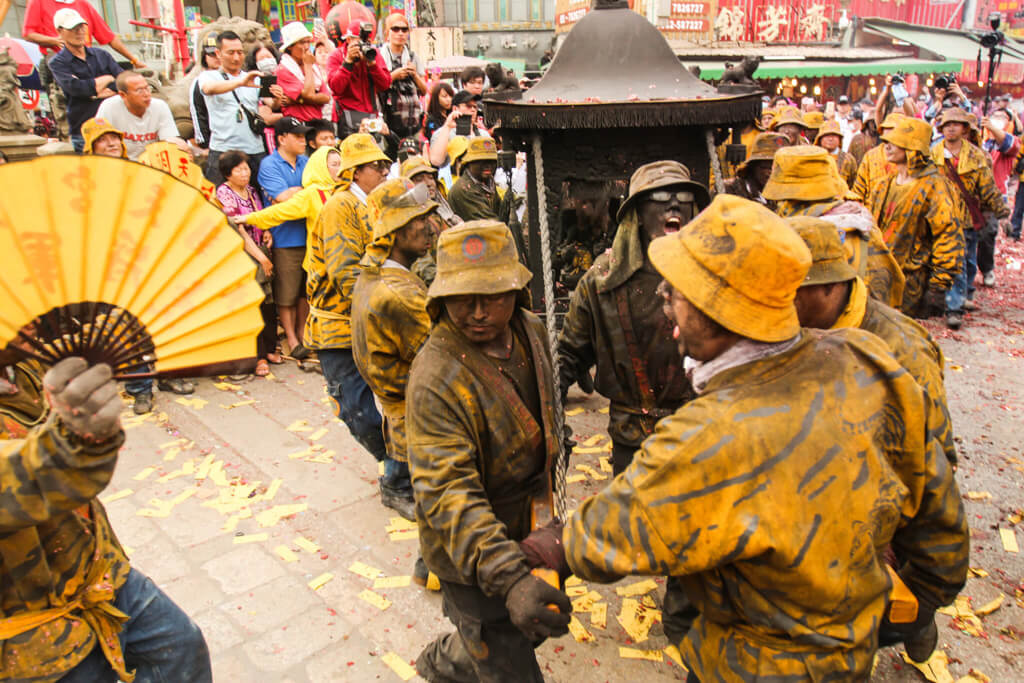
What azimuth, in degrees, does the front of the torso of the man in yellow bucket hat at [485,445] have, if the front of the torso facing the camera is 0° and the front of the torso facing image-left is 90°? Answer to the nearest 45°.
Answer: approximately 315°

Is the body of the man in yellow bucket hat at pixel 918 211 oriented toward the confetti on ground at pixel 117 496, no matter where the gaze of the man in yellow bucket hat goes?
yes

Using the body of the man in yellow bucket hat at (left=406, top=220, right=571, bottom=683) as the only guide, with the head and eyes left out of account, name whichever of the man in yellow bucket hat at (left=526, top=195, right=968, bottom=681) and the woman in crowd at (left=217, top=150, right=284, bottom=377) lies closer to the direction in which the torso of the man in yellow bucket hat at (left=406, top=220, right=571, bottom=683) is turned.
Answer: the man in yellow bucket hat

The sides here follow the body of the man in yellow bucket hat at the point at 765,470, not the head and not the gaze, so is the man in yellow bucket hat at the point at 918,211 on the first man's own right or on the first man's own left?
on the first man's own right

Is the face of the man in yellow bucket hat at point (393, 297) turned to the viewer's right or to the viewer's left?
to the viewer's right

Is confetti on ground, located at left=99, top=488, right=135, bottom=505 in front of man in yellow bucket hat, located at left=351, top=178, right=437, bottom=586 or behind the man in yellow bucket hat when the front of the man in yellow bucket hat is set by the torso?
behind

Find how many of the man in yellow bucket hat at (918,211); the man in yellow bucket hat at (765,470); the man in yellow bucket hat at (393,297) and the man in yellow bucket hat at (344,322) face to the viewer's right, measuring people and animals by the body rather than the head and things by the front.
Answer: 2

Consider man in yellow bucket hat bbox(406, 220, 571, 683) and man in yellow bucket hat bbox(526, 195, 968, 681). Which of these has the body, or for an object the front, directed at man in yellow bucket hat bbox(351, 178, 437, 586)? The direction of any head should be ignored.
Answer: man in yellow bucket hat bbox(526, 195, 968, 681)

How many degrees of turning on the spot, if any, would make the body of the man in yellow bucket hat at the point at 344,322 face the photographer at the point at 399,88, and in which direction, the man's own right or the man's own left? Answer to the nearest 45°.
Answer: approximately 90° to the man's own left

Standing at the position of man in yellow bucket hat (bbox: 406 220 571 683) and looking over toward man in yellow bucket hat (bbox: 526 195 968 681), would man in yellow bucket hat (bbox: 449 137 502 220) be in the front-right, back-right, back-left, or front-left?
back-left

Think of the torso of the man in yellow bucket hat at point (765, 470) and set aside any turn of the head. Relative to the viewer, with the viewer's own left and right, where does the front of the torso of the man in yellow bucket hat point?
facing away from the viewer and to the left of the viewer
